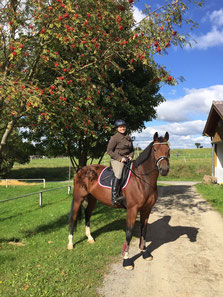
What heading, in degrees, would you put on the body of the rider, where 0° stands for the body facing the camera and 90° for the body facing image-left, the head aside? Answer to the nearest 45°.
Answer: approximately 315°

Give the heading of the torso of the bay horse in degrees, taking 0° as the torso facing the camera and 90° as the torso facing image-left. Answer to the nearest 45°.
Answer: approximately 315°

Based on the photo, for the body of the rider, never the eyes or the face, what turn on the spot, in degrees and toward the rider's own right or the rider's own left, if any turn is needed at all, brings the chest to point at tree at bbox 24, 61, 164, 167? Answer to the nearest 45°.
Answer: approximately 135° to the rider's own left

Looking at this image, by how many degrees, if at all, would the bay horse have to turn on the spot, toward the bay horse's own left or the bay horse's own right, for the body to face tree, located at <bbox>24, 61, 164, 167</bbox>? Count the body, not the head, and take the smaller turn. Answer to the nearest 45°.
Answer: approximately 135° to the bay horse's own left
